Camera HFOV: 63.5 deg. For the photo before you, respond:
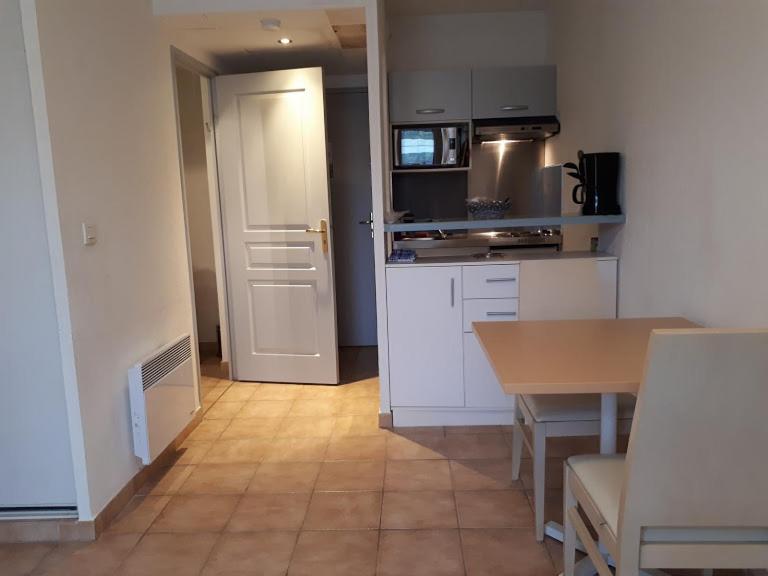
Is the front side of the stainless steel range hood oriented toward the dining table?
yes

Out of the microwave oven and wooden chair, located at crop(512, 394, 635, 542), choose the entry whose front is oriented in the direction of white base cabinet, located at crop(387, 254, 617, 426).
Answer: the microwave oven

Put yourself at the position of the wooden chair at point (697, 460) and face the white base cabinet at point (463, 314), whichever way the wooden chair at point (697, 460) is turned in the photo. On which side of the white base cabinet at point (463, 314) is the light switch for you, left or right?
left

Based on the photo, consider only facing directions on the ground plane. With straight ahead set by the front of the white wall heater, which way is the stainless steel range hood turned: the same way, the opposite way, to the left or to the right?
to the right

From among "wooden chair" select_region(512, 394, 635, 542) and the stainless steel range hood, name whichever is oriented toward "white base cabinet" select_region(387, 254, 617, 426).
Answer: the stainless steel range hood

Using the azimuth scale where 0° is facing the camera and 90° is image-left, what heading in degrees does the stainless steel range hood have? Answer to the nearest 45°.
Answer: approximately 0°

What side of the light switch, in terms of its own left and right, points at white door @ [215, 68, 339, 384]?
left
